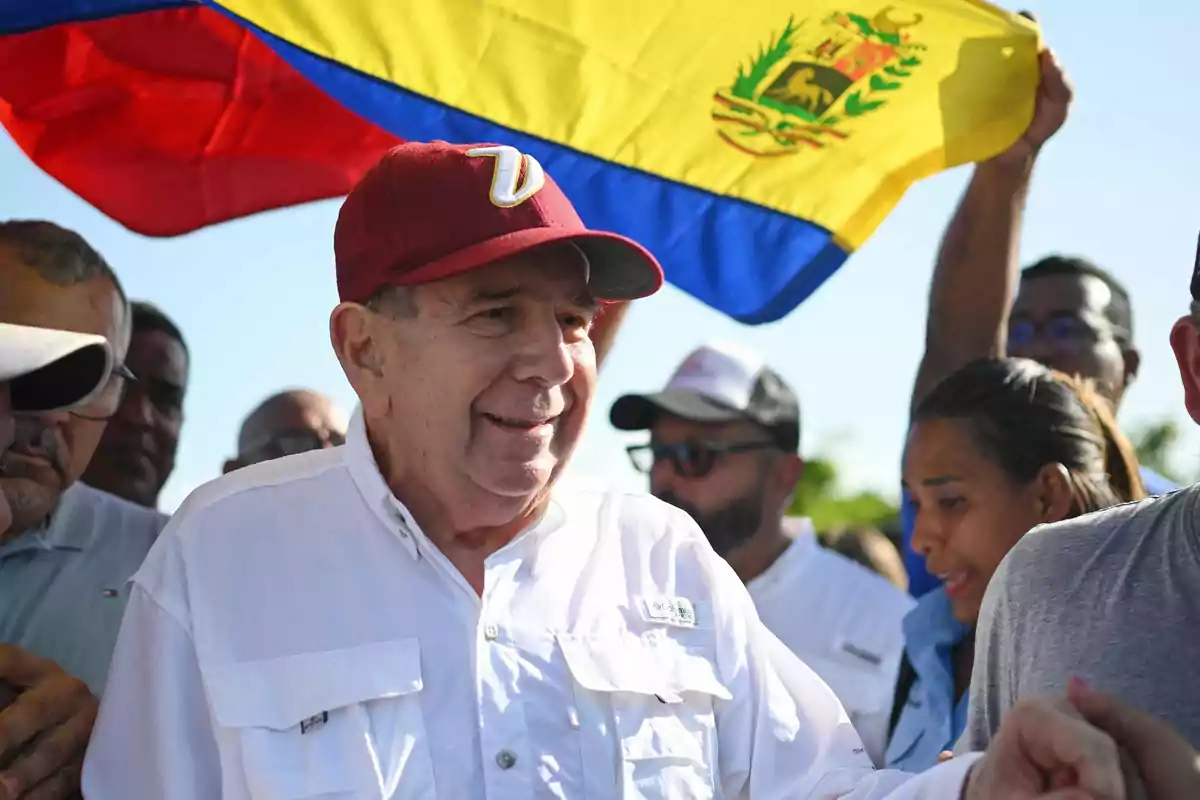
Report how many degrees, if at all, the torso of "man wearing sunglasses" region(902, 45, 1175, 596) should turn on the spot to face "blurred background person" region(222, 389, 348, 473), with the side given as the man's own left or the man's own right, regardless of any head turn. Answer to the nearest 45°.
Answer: approximately 45° to the man's own right

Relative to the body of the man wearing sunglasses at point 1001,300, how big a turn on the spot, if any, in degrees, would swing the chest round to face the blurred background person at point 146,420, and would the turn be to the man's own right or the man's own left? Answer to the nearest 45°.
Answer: approximately 45° to the man's own right

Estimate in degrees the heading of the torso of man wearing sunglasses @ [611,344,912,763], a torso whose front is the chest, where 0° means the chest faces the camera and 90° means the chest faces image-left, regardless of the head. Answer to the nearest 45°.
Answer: approximately 45°

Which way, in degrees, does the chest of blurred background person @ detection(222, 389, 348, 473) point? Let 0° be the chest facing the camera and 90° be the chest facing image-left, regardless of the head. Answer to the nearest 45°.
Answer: approximately 315°

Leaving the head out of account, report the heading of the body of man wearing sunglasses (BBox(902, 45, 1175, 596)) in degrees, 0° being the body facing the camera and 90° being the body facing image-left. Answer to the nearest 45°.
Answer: approximately 45°

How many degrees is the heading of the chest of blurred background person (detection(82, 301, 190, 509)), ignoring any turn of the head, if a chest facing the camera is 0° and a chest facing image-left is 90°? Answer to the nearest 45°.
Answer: approximately 315°

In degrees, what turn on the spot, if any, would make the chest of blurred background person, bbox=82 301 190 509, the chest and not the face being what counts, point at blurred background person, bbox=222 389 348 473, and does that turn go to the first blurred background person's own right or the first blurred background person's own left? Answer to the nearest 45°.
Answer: approximately 90° to the first blurred background person's own left
